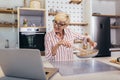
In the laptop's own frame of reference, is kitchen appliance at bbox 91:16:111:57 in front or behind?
in front

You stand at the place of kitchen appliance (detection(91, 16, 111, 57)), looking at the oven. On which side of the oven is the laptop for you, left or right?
left

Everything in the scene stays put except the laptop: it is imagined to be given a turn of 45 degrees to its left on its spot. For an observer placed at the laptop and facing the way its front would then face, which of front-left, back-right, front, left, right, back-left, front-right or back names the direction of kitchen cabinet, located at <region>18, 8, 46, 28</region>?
front

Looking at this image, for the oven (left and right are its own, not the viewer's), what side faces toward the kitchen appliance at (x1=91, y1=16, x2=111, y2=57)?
left

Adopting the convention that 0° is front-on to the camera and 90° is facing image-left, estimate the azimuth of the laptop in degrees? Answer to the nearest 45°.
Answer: approximately 225°

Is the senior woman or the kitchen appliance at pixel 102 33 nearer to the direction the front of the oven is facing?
the senior woman

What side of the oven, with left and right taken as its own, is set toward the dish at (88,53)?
front

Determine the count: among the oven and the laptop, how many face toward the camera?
1

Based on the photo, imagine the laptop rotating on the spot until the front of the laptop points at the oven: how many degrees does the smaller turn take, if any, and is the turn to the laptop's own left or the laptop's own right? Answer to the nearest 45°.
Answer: approximately 45° to the laptop's own left

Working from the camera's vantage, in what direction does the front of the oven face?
facing the viewer

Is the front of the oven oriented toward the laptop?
yes
